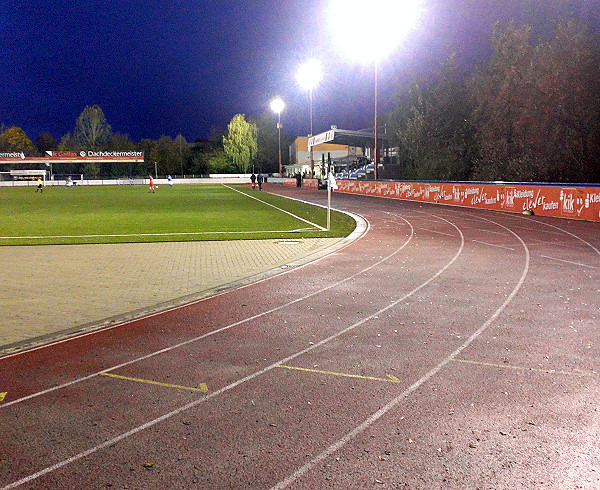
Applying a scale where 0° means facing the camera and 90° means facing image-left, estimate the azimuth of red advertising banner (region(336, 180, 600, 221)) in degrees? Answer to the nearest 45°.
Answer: approximately 45°

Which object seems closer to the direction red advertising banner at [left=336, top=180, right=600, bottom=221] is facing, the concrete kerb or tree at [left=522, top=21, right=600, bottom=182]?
the concrete kerb

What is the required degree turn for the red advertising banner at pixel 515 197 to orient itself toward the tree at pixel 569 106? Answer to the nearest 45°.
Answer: approximately 180°

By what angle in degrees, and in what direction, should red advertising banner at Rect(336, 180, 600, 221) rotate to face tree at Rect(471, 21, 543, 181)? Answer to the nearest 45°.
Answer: approximately 135° to its right

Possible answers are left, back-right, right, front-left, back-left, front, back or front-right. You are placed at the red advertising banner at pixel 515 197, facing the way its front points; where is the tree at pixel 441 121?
back-right
